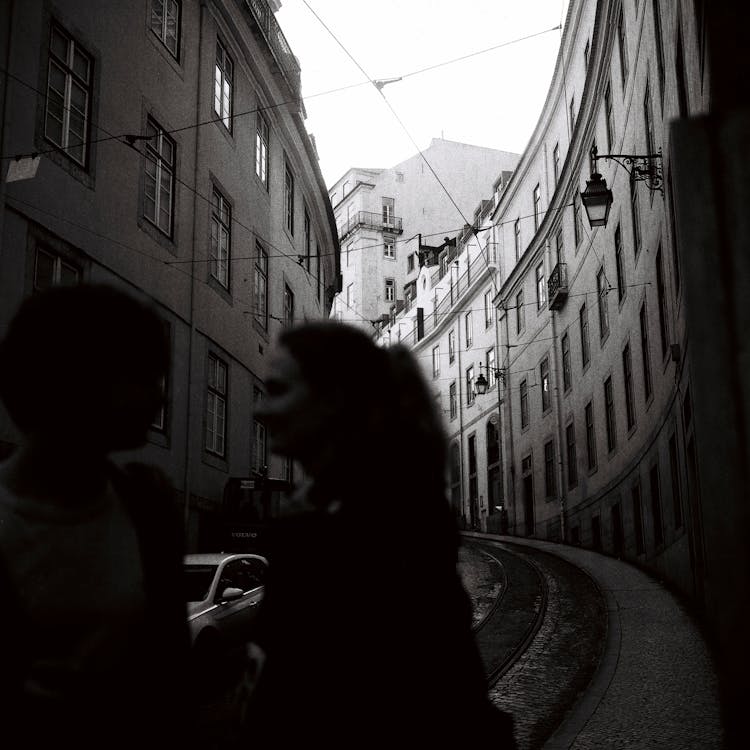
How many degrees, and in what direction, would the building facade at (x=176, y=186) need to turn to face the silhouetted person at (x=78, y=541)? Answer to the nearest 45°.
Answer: approximately 45° to its right

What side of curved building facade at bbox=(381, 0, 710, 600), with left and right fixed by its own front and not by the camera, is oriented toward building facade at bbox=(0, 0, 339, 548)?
front

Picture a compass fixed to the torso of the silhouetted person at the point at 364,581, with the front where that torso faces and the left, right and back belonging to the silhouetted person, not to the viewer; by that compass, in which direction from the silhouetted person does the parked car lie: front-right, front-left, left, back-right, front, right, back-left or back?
right

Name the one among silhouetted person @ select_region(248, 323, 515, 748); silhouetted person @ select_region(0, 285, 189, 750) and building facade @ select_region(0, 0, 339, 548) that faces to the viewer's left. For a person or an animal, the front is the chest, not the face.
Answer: silhouetted person @ select_region(248, 323, 515, 748)

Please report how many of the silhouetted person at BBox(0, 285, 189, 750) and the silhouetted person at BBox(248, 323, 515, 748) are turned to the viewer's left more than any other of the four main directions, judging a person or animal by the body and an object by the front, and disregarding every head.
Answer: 1

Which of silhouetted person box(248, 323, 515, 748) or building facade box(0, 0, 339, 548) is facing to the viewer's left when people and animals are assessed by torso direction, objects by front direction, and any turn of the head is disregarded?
the silhouetted person

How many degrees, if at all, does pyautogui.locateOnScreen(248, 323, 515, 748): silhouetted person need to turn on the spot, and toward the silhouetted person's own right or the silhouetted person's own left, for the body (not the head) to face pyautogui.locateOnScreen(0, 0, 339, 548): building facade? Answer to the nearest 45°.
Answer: approximately 90° to the silhouetted person's own right

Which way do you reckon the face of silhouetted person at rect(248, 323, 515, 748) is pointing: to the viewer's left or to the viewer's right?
to the viewer's left

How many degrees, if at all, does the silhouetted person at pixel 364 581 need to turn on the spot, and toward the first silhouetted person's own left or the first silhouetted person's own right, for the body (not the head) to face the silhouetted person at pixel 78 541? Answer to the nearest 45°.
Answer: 0° — they already face them

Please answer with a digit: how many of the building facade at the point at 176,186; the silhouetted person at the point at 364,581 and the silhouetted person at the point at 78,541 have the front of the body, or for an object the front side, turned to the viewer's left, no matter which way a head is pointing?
1

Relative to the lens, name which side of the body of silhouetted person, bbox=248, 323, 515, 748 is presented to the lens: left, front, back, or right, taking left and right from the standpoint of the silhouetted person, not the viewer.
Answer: left

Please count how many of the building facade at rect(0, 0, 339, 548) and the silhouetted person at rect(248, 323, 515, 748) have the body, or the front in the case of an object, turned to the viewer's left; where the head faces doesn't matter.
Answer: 1

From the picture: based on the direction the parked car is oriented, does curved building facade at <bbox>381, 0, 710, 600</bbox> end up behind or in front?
behind

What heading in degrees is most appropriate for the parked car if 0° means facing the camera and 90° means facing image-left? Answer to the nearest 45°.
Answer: approximately 45°
